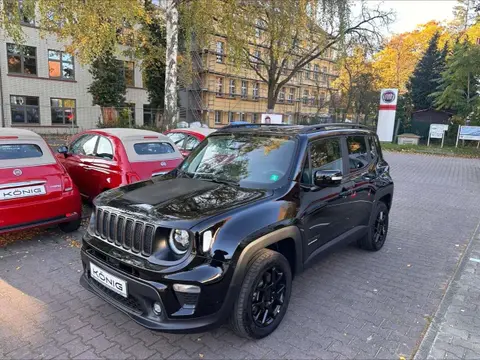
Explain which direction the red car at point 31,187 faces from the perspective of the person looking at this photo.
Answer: facing away from the viewer and to the left of the viewer

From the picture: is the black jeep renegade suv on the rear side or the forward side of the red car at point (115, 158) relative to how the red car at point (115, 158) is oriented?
on the rear side

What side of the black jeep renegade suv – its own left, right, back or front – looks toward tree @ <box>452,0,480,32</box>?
back

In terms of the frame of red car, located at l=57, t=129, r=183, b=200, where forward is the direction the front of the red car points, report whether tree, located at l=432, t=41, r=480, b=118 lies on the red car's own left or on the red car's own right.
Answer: on the red car's own right

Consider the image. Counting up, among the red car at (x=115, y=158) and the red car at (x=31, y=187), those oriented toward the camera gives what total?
0

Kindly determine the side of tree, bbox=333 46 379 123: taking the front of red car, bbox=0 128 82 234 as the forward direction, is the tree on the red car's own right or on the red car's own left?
on the red car's own right

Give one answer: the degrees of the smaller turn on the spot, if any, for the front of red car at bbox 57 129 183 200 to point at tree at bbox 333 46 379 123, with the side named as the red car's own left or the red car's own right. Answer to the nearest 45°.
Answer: approximately 90° to the red car's own right

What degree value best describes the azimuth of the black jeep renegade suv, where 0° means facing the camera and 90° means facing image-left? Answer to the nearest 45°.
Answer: approximately 45°

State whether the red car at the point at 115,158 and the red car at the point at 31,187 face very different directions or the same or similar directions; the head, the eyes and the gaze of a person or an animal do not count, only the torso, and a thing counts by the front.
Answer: same or similar directions

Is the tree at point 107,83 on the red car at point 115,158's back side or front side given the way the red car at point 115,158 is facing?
on the front side

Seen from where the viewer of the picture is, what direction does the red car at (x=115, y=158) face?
facing away from the viewer and to the left of the viewer
